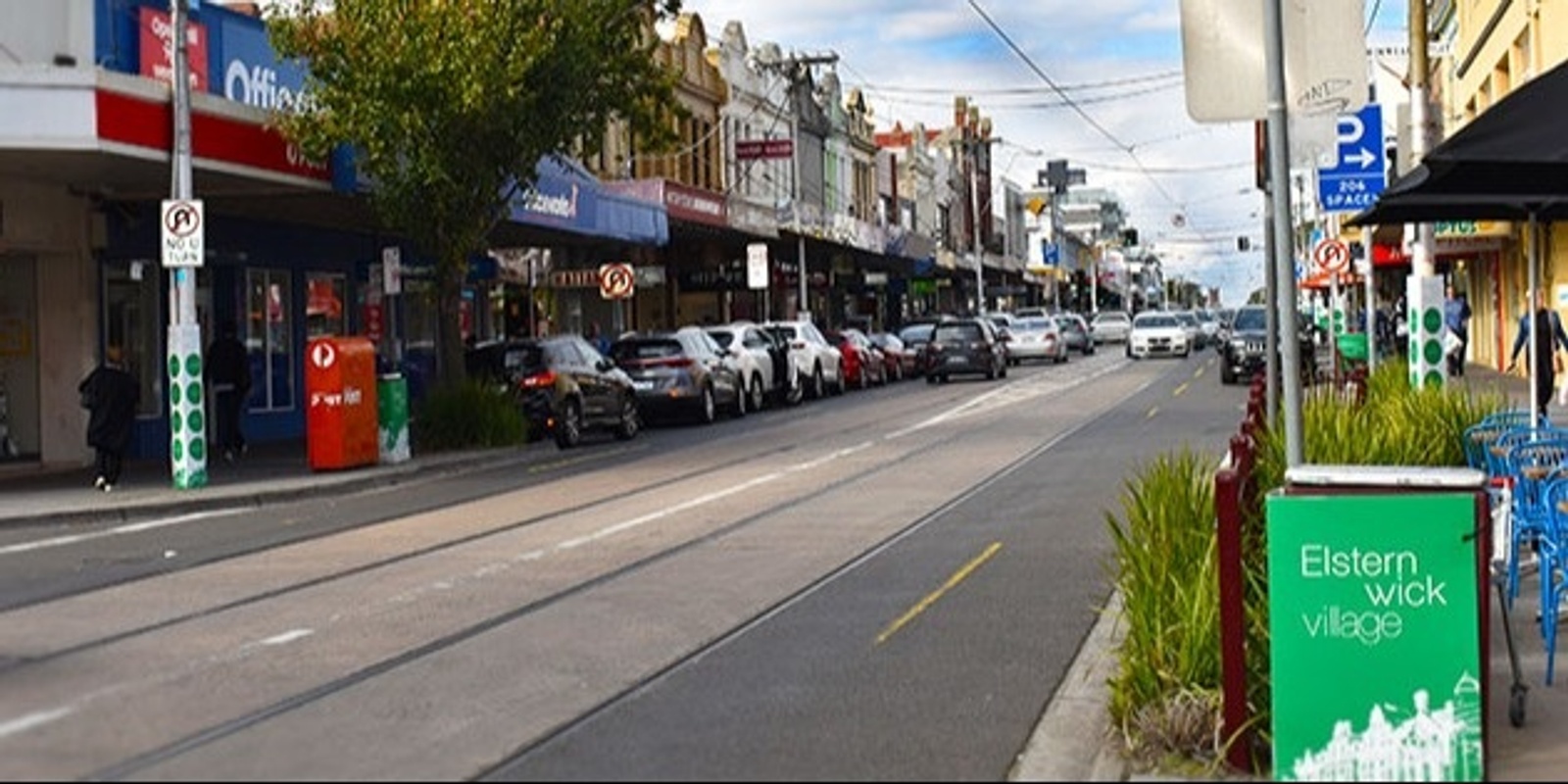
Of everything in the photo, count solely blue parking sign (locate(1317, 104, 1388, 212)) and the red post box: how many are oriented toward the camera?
2

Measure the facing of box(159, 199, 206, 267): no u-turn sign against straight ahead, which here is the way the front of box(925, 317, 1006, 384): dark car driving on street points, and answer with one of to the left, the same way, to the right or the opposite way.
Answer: the opposite way

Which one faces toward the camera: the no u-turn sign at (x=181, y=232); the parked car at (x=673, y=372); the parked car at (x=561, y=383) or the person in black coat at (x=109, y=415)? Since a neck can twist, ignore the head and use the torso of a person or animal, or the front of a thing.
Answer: the no u-turn sign

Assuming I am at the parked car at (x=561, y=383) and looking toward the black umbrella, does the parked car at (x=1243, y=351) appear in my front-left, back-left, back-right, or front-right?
back-left

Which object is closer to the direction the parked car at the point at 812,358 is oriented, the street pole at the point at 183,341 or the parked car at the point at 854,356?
the parked car

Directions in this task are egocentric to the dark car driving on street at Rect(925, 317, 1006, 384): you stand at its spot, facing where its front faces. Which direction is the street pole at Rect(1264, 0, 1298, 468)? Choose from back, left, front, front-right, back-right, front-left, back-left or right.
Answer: back

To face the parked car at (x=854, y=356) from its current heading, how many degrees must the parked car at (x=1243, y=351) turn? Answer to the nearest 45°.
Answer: approximately 135° to its right

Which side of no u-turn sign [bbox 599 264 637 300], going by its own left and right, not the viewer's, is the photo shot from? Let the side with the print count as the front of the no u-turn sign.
front

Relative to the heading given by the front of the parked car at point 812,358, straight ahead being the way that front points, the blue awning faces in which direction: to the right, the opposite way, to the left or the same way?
to the right

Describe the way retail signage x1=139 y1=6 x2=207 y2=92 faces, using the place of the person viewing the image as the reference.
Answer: facing the viewer and to the right of the viewer

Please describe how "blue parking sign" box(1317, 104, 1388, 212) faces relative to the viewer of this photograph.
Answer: facing the viewer

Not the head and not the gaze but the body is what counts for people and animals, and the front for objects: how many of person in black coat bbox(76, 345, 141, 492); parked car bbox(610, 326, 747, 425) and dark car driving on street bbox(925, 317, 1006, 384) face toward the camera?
0

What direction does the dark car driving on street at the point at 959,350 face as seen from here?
away from the camera
